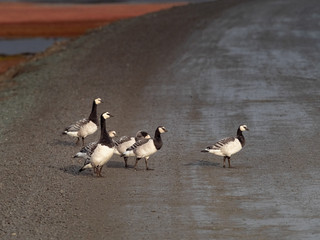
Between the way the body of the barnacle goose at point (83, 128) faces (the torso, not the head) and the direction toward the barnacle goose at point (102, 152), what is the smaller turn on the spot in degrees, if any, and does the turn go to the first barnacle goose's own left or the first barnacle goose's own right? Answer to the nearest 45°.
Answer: approximately 90° to the first barnacle goose's own right

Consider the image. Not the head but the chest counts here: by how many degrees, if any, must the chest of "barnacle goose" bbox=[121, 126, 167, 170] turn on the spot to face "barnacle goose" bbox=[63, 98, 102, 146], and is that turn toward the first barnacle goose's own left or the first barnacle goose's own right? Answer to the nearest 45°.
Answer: approximately 135° to the first barnacle goose's own left

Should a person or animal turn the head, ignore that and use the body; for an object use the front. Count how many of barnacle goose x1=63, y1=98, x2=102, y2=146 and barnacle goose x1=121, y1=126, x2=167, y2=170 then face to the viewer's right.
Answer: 2

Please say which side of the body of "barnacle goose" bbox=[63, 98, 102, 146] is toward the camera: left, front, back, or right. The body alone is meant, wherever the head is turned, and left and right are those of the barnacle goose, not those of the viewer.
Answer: right

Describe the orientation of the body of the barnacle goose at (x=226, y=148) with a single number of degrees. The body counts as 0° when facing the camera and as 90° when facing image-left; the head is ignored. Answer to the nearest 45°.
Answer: approximately 270°

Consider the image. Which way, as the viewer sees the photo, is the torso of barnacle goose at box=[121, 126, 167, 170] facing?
to the viewer's right

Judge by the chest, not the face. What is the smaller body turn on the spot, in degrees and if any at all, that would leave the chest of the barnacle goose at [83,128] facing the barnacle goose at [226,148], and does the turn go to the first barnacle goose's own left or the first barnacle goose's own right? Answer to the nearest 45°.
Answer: approximately 45° to the first barnacle goose's own right

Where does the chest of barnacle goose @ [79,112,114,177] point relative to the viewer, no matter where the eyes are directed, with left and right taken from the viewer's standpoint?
facing the viewer and to the right of the viewer
